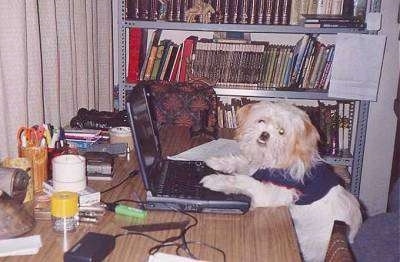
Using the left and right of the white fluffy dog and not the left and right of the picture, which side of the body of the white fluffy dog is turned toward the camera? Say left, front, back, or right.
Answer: left

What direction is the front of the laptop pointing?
to the viewer's right

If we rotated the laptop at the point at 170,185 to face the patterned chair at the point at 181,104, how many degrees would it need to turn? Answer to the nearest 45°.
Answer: approximately 90° to its left

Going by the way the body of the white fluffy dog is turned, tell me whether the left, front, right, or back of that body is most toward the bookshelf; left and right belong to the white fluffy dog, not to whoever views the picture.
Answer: right

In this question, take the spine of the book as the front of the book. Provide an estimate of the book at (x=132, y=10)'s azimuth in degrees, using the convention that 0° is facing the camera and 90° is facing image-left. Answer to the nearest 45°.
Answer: approximately 0°

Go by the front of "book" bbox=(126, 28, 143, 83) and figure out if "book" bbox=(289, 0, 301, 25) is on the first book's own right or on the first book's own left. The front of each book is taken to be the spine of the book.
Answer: on the first book's own left

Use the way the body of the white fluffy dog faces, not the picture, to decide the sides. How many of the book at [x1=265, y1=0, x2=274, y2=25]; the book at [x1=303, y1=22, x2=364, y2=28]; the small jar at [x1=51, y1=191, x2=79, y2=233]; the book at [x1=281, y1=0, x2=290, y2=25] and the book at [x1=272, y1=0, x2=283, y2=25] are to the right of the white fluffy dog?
4

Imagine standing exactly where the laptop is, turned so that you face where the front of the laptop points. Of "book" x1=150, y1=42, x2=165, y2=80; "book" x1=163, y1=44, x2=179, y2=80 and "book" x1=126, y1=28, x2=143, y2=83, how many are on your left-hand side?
3

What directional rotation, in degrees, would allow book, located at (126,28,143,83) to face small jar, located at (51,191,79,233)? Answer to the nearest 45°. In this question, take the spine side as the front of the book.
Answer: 0° — it already faces it
